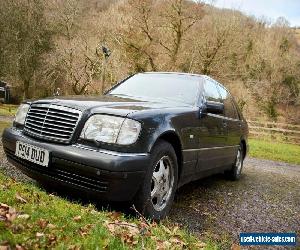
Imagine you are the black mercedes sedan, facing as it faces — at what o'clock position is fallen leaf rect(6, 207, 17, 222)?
The fallen leaf is roughly at 12 o'clock from the black mercedes sedan.

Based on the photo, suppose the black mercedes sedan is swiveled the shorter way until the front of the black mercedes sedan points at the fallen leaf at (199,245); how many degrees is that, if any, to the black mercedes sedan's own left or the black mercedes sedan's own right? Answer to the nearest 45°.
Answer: approximately 90° to the black mercedes sedan's own left

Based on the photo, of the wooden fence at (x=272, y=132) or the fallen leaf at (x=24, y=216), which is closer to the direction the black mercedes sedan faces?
the fallen leaf

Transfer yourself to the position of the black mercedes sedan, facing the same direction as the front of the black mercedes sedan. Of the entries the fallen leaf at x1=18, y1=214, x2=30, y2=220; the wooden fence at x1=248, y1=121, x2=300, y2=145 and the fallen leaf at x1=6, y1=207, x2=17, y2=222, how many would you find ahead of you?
2

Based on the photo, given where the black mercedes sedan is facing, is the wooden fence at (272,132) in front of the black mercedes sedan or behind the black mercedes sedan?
behind

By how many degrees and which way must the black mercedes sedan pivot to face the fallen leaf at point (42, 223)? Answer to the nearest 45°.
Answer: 0° — it already faces it

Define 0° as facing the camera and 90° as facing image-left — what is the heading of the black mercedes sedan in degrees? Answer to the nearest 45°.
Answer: approximately 45°
